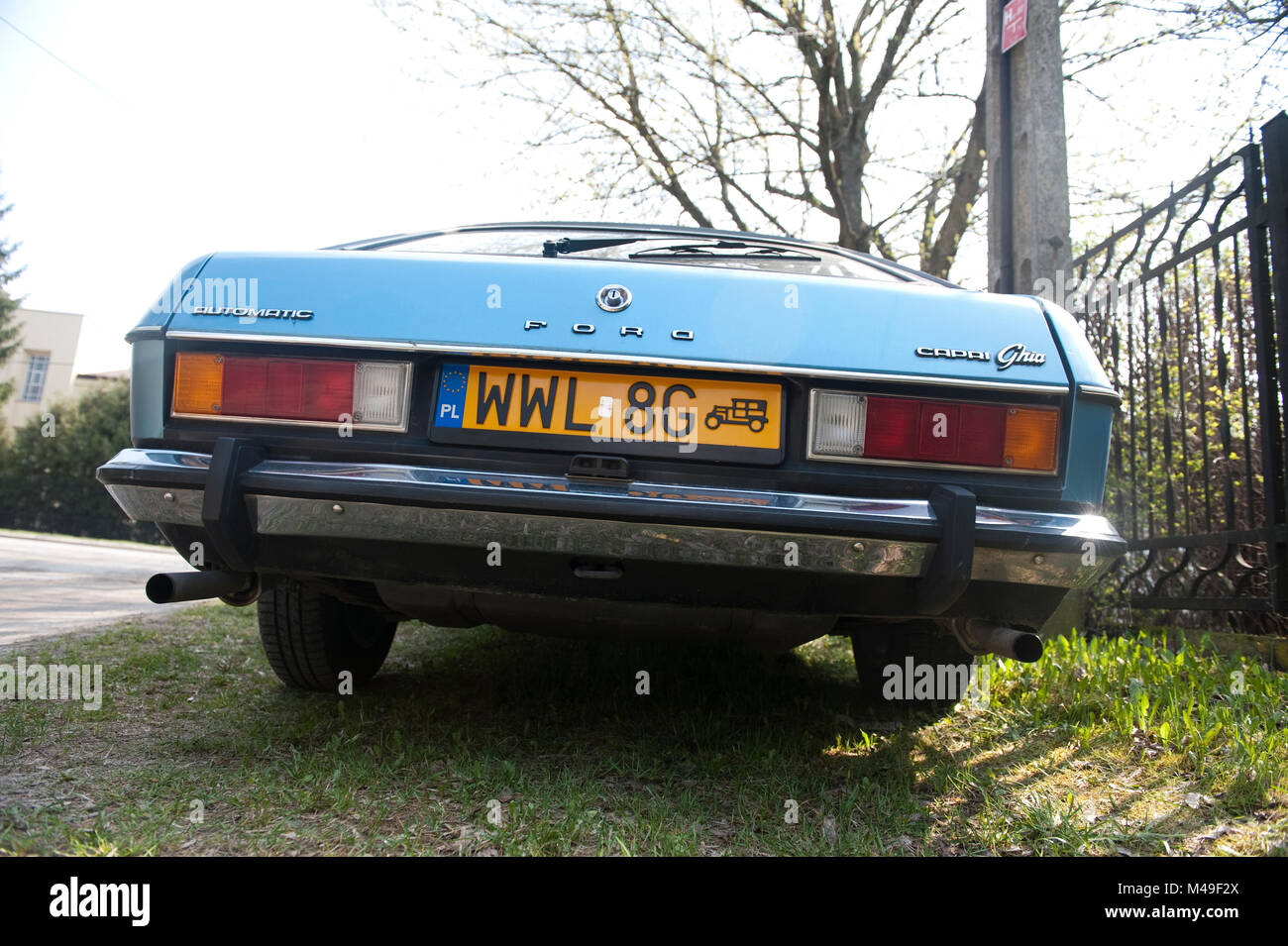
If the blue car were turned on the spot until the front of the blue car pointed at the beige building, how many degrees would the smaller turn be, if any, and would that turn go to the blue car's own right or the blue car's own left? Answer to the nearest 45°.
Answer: approximately 45° to the blue car's own left

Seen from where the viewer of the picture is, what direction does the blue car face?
facing away from the viewer

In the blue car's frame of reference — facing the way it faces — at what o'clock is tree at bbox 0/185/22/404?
The tree is roughly at 11 o'clock from the blue car.

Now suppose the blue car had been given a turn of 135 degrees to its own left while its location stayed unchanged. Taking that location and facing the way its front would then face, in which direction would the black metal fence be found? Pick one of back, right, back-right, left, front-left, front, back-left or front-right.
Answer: back

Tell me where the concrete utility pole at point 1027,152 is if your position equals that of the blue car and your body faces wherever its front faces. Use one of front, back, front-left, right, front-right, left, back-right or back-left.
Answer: front-right

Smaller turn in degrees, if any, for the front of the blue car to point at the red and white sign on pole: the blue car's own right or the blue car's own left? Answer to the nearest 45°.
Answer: approximately 45° to the blue car's own right

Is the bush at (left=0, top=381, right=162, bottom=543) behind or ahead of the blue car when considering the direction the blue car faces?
ahead
